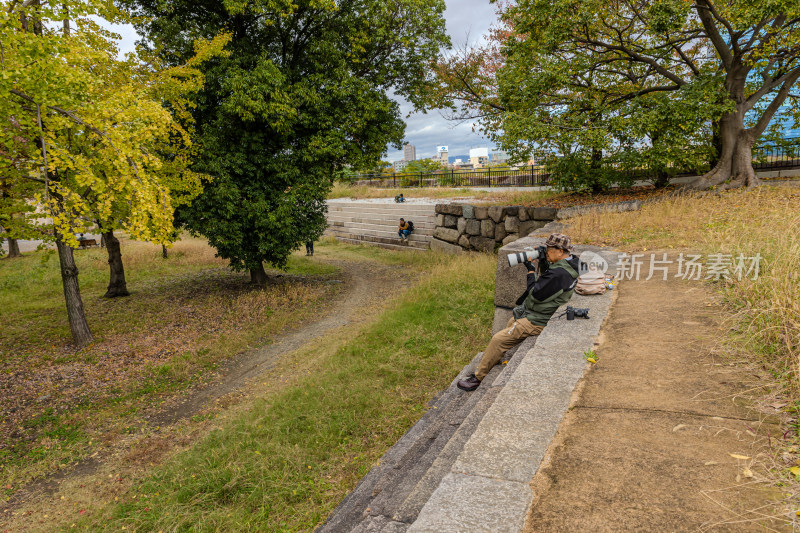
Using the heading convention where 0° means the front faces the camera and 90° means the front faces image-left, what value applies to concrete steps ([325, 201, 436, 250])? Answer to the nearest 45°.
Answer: approximately 0°

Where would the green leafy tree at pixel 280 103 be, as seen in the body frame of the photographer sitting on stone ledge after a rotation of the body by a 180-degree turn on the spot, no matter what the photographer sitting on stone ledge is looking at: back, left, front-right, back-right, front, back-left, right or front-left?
back-left

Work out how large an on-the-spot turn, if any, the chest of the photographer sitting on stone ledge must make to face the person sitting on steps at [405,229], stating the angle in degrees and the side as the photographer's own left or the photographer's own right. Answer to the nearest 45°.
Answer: approximately 90° to the photographer's own right

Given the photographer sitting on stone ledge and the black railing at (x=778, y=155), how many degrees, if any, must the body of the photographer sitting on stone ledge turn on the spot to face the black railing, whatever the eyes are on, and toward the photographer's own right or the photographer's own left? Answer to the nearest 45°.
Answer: approximately 135° to the photographer's own right

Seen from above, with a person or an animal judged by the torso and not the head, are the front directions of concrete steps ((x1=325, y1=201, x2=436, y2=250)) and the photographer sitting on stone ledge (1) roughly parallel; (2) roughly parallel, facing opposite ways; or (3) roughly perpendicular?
roughly perpendicular

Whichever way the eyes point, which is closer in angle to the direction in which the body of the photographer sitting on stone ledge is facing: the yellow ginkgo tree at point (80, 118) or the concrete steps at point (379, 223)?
the yellow ginkgo tree

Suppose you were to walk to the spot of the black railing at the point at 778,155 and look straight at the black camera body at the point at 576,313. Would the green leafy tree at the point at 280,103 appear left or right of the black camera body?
right

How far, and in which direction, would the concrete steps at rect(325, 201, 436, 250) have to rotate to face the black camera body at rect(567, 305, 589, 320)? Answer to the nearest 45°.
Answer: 0° — it already faces it

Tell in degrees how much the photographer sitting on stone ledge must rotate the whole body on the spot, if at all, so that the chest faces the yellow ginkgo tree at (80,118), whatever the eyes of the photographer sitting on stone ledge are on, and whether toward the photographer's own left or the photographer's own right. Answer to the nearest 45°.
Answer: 0° — they already face it

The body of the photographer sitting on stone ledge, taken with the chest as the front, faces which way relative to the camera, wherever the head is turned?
to the viewer's left

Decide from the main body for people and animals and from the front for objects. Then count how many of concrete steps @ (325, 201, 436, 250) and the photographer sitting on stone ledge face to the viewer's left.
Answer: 1

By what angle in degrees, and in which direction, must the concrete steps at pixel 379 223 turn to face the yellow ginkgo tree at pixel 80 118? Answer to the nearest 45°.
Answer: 0° — it already faces it

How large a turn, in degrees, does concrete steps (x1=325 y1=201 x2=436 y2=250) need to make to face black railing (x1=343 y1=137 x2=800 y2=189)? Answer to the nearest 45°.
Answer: approximately 135° to its left
